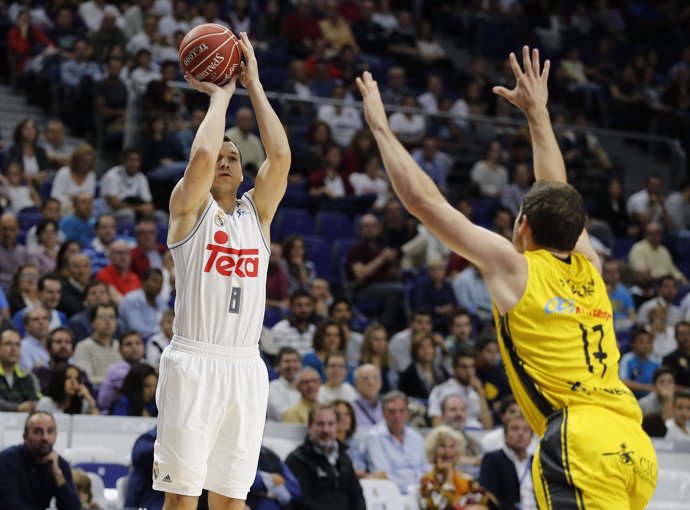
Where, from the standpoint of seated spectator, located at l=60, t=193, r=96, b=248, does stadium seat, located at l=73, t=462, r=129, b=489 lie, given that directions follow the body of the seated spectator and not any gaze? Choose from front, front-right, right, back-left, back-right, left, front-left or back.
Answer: front-right

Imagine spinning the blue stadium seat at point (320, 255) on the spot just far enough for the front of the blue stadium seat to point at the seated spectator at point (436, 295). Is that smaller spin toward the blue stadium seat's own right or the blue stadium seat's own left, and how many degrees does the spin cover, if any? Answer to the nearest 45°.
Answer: approximately 90° to the blue stadium seat's own left

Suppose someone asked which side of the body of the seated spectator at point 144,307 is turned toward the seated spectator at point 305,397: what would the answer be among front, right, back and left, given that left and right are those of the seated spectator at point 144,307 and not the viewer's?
front

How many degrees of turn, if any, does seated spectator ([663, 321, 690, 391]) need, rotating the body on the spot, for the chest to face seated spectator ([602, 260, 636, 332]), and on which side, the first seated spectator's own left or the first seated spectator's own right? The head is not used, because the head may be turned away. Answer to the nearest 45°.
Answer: approximately 135° to the first seated spectator's own right

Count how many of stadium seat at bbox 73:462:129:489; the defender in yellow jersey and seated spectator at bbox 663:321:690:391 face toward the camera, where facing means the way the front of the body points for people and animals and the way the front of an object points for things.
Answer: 2

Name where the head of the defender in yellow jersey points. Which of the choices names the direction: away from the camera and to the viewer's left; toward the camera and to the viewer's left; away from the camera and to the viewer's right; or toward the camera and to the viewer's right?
away from the camera and to the viewer's left

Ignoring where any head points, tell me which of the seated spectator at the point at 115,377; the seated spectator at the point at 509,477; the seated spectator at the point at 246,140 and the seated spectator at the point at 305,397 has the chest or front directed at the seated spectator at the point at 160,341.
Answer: the seated spectator at the point at 246,140

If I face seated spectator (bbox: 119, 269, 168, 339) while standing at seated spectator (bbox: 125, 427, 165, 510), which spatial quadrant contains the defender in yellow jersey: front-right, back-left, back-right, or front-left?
back-right

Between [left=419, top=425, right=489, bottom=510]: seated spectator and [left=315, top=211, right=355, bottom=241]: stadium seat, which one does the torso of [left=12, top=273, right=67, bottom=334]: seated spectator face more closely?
the seated spectator

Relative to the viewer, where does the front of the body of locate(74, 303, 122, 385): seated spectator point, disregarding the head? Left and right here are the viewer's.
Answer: facing the viewer and to the right of the viewer
